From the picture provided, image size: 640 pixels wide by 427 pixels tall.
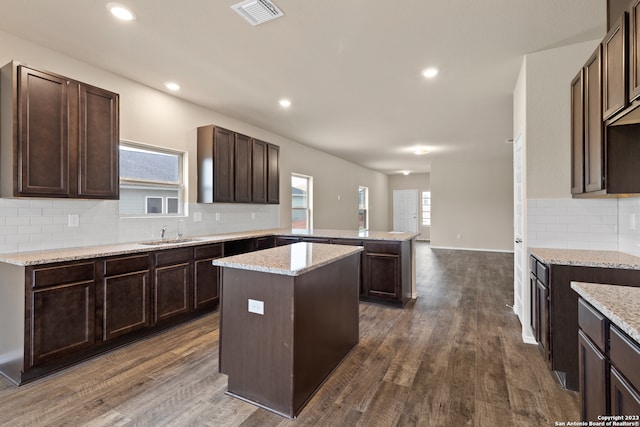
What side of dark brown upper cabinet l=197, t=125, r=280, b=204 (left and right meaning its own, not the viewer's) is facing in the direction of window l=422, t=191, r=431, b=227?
left

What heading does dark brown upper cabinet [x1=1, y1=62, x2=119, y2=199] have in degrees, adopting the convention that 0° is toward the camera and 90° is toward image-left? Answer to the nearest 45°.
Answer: approximately 315°

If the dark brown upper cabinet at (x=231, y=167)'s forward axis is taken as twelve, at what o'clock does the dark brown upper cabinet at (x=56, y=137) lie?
the dark brown upper cabinet at (x=56, y=137) is roughly at 3 o'clock from the dark brown upper cabinet at (x=231, y=167).

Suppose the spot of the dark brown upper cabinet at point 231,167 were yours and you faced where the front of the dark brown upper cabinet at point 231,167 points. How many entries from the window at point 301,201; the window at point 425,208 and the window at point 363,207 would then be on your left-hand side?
3

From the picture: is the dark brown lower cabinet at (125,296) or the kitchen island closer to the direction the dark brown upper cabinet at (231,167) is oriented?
the kitchen island

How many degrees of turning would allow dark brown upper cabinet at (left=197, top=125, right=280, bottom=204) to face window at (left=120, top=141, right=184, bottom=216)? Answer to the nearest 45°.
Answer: approximately 135° to its right

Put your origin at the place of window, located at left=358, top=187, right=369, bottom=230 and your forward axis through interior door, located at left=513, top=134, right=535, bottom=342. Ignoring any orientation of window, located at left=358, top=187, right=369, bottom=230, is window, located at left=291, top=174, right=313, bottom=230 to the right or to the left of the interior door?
right
